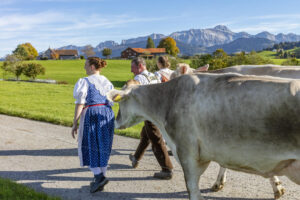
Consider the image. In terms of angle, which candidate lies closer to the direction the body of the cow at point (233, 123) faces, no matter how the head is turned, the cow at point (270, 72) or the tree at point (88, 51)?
the tree

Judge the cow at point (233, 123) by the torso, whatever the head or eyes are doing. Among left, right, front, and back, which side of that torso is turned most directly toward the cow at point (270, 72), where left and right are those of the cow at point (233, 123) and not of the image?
right

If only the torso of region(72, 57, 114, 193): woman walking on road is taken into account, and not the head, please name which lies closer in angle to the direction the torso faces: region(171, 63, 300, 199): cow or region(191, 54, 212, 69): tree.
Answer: the tree

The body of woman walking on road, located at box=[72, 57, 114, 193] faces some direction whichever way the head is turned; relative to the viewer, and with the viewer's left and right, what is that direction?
facing away from the viewer and to the left of the viewer

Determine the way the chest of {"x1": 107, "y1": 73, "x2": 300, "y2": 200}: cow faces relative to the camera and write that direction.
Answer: to the viewer's left

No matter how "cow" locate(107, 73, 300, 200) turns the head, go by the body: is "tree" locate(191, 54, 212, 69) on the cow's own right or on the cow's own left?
on the cow's own right

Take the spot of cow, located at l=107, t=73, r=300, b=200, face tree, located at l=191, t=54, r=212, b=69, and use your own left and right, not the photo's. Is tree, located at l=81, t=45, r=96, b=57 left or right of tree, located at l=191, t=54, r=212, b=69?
left

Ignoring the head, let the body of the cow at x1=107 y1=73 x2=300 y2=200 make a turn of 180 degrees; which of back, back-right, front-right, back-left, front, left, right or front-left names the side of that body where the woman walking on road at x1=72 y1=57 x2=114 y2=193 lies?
back-left

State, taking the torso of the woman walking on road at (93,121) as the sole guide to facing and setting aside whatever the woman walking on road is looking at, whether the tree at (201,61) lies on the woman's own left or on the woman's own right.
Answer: on the woman's own right
